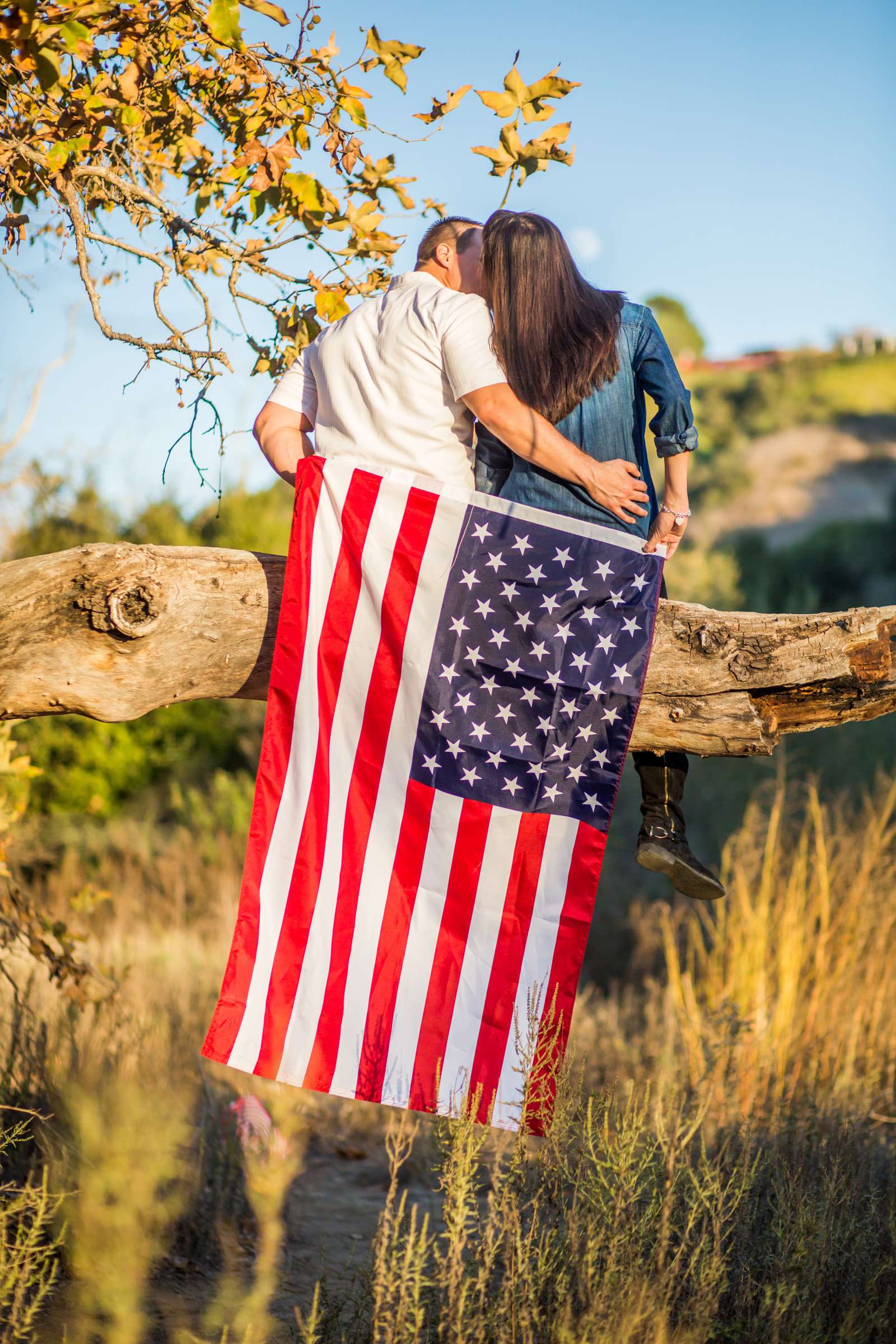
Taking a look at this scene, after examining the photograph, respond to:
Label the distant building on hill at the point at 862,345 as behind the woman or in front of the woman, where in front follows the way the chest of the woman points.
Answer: in front

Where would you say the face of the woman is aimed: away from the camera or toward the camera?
away from the camera

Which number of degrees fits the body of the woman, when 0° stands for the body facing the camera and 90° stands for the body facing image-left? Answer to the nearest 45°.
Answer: approximately 180°
